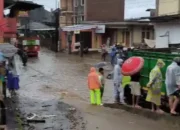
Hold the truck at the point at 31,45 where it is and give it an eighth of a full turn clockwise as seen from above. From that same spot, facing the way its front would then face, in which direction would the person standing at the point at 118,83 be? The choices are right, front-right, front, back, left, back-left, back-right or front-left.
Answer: front-left

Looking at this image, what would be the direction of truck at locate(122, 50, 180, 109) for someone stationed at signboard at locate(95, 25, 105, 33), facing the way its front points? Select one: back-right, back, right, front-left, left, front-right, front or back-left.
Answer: front

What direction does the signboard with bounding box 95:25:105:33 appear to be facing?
toward the camera

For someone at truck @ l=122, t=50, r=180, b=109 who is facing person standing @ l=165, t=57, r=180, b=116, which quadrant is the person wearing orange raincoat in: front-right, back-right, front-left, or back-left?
back-right

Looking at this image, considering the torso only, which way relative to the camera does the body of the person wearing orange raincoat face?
away from the camera

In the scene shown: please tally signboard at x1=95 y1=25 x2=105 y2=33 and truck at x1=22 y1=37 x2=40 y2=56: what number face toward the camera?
2

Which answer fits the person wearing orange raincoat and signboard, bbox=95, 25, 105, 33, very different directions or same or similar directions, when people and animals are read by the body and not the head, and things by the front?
very different directions

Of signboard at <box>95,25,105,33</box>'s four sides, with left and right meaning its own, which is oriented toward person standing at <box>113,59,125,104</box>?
front
